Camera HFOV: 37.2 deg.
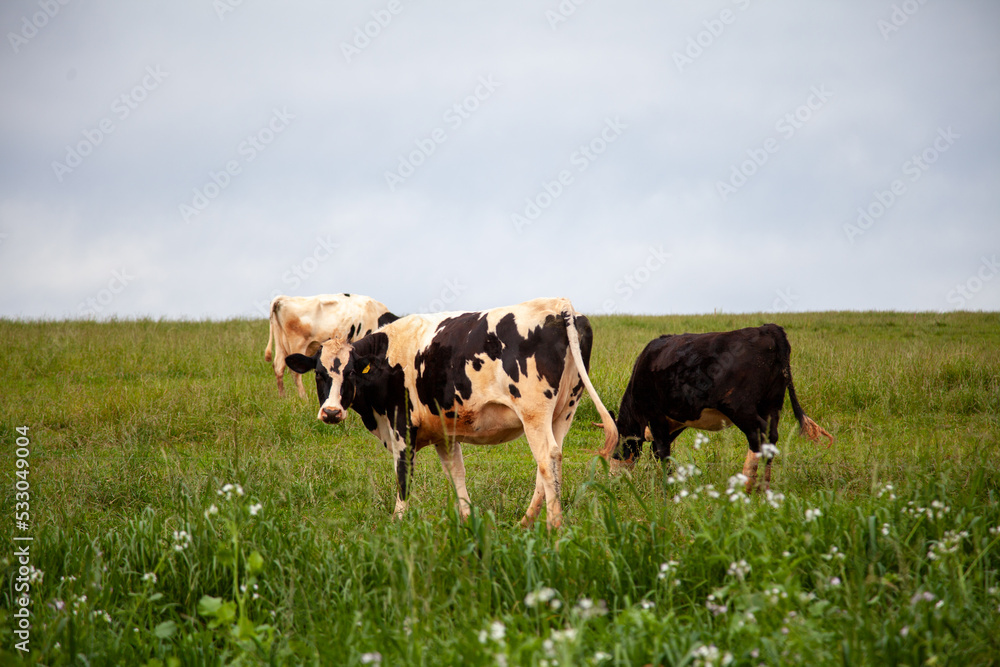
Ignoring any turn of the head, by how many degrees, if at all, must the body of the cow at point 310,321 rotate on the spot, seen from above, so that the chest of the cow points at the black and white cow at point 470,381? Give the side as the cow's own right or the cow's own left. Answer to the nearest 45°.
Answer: approximately 90° to the cow's own right

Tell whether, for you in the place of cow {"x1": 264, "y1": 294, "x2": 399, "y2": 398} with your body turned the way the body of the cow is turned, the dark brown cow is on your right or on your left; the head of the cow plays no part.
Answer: on your right

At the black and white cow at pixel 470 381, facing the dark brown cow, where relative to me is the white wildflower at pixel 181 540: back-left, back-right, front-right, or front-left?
back-right

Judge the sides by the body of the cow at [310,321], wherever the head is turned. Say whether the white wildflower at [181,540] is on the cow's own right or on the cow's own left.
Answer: on the cow's own right

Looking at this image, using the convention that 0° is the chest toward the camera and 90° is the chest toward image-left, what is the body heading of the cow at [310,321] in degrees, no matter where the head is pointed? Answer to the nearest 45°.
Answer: approximately 270°
